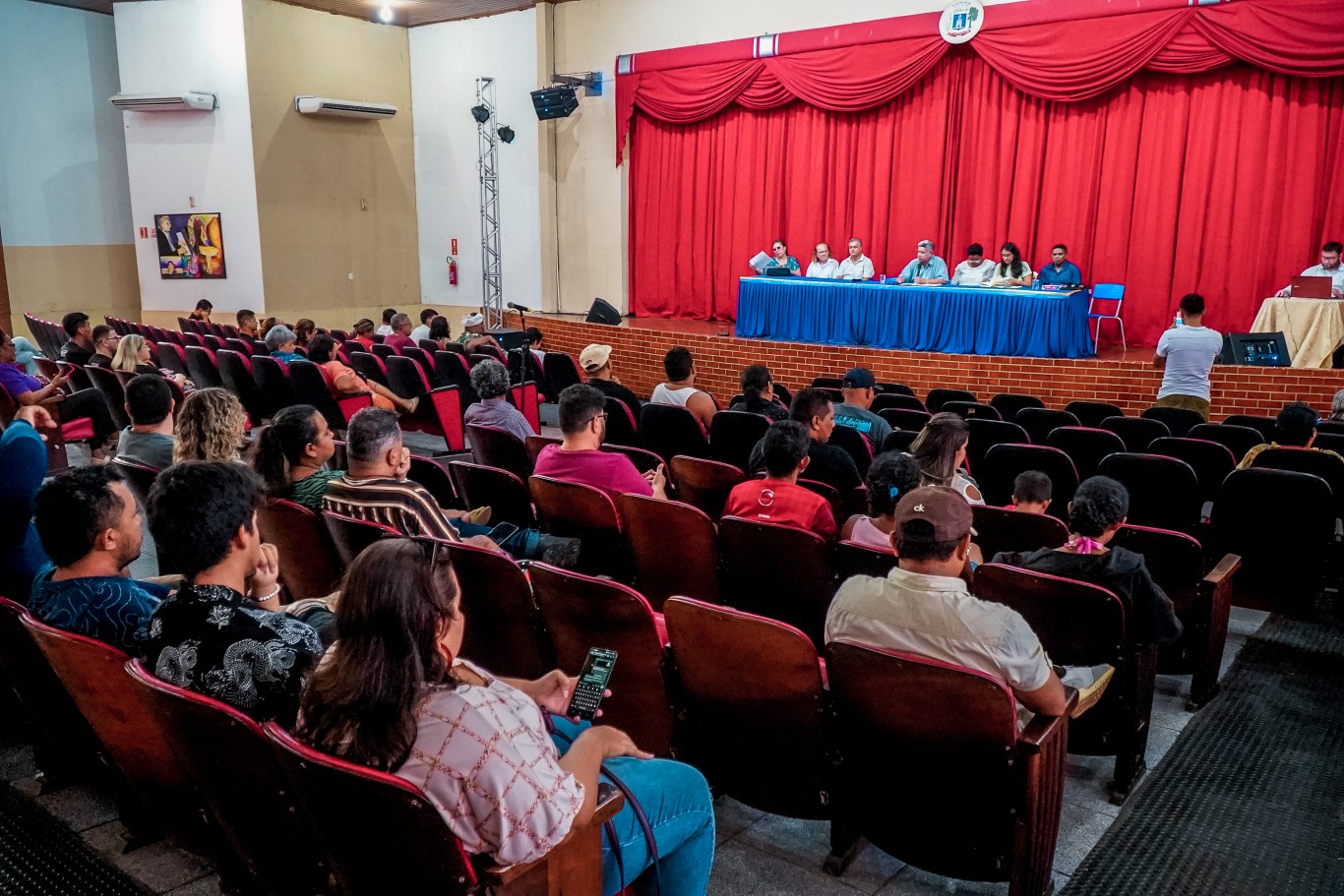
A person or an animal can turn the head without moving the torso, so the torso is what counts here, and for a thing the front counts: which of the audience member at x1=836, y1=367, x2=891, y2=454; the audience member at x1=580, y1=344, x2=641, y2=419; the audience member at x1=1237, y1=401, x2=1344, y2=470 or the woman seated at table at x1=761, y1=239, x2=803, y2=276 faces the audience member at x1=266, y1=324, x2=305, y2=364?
the woman seated at table

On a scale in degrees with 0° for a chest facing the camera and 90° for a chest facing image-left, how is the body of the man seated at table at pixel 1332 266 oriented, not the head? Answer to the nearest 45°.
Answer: approximately 45°

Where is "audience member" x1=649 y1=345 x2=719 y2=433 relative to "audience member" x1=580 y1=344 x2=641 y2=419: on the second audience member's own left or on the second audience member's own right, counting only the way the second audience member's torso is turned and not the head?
on the second audience member's own right

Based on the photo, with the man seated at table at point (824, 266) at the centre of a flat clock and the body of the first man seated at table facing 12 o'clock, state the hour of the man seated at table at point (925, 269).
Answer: The man seated at table at point (925, 269) is roughly at 10 o'clock from the man seated at table at point (824, 266).

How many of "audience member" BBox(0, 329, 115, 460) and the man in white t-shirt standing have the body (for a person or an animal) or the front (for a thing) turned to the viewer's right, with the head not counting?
1

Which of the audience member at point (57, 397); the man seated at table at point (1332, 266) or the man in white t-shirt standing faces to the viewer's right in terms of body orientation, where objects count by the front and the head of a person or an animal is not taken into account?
the audience member

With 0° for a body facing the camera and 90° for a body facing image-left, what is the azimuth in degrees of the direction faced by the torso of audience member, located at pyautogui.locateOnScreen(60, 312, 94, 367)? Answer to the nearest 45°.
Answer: approximately 225°

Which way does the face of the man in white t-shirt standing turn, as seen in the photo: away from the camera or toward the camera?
away from the camera

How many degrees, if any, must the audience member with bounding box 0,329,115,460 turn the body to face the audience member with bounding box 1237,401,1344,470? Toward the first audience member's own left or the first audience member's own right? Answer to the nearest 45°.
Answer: approximately 45° to the first audience member's own right

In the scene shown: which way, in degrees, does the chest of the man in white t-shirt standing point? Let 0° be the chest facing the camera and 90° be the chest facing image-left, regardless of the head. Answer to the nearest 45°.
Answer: approximately 180°

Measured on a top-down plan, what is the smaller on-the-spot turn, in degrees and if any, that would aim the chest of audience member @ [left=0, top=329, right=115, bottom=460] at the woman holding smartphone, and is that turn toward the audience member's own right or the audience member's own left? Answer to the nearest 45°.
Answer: approximately 90° to the audience member's own right

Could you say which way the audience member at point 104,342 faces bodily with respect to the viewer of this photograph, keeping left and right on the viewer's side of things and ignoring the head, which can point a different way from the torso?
facing away from the viewer and to the right of the viewer

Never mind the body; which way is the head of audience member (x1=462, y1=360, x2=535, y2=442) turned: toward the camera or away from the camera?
away from the camera

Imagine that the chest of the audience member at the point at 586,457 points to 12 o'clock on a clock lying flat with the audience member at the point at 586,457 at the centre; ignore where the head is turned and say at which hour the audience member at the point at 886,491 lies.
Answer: the audience member at the point at 886,491 is roughly at 3 o'clock from the audience member at the point at 586,457.

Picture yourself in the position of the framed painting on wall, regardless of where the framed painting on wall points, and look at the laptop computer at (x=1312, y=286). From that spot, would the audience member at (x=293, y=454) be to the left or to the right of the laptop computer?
right

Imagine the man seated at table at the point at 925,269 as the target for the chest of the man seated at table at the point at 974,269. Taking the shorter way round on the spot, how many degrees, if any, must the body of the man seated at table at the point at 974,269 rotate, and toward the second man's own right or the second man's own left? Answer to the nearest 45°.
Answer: approximately 90° to the second man's own right
